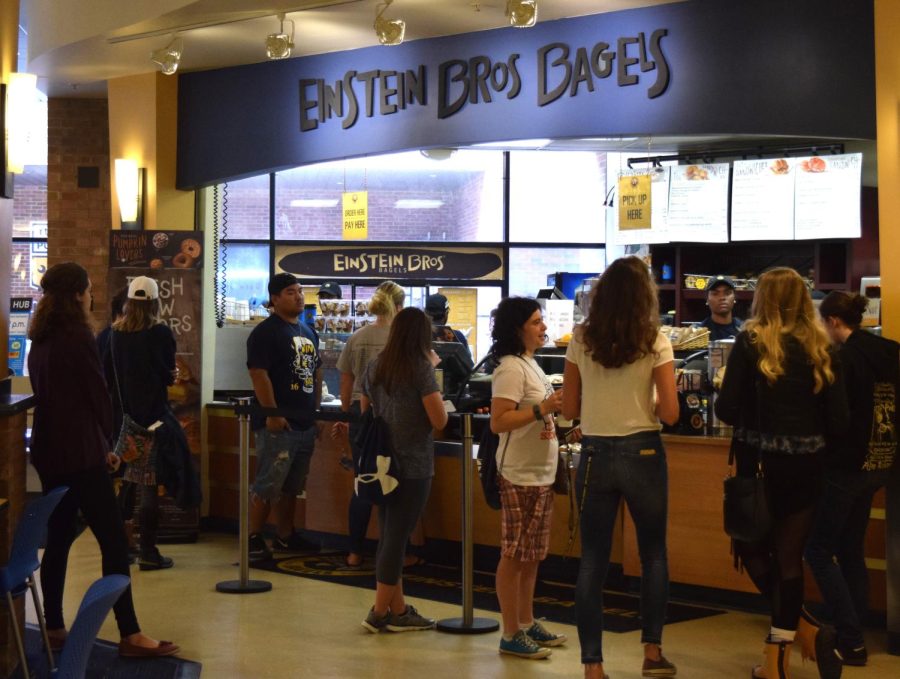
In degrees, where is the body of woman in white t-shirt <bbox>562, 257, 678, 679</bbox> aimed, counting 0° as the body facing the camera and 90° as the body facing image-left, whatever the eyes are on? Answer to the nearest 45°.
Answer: approximately 180°

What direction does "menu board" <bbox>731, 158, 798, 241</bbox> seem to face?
toward the camera

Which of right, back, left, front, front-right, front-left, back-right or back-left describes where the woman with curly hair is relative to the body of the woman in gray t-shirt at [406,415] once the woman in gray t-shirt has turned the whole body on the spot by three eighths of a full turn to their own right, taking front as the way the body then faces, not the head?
front-left

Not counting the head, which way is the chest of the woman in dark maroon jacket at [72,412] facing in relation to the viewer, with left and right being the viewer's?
facing away from the viewer and to the right of the viewer

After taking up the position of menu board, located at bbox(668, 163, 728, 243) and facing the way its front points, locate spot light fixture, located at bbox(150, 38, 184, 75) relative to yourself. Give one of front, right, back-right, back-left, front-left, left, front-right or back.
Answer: front-right

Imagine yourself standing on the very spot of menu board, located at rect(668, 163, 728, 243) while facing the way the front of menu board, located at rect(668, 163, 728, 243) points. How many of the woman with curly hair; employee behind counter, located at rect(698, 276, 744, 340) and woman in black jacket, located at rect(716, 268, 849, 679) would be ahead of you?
3

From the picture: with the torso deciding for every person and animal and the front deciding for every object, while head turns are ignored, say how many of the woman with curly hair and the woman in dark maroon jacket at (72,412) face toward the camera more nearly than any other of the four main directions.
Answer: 0

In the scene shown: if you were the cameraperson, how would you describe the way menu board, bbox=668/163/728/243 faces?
facing the viewer

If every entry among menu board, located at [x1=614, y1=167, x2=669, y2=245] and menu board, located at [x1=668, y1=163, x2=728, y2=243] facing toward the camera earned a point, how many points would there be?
2

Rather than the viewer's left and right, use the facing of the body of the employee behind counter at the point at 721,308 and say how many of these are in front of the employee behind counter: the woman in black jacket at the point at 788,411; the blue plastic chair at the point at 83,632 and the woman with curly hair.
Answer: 3

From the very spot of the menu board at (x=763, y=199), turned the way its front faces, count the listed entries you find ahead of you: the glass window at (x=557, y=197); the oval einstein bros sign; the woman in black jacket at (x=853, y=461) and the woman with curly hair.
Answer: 2

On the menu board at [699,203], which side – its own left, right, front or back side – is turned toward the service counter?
front

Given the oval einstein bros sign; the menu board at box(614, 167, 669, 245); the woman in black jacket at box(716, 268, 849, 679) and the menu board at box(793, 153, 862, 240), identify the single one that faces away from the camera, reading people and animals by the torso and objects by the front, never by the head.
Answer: the woman in black jacket

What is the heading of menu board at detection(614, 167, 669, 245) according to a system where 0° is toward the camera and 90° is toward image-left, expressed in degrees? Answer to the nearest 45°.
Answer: approximately 0°

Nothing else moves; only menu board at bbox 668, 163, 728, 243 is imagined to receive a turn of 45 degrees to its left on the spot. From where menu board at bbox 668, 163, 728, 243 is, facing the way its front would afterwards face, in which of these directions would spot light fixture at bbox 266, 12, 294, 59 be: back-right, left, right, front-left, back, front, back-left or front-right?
right

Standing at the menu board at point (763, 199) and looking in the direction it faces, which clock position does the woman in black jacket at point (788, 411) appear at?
The woman in black jacket is roughly at 12 o'clock from the menu board.

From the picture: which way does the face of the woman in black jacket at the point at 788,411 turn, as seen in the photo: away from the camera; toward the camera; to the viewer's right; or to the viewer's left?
away from the camera

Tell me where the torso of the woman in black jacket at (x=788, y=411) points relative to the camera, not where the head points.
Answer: away from the camera

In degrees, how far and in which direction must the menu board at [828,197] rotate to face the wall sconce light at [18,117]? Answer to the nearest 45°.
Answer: approximately 45° to its right

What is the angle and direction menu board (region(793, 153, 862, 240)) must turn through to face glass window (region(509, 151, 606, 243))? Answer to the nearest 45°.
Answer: approximately 135° to its right
